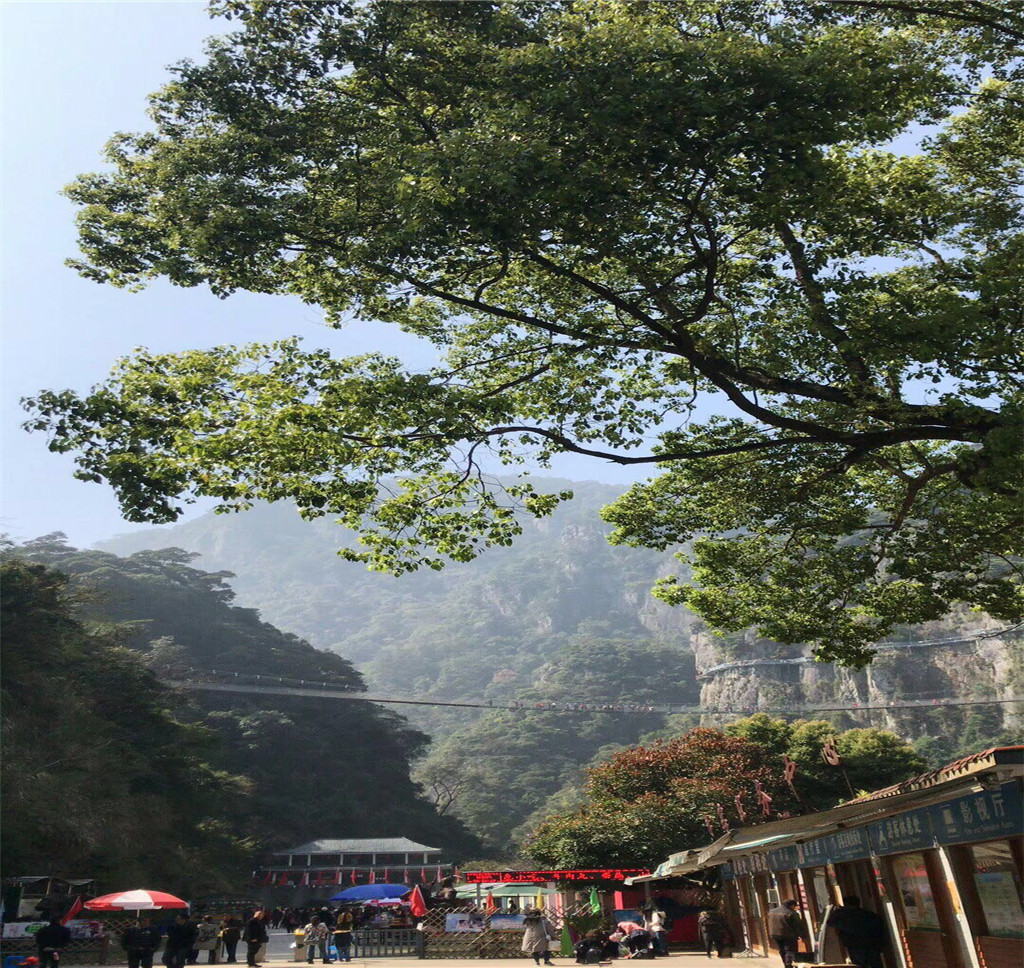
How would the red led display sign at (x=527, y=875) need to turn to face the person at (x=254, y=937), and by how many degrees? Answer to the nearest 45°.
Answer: approximately 45° to its right

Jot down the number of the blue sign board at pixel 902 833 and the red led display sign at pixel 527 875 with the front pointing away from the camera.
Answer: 0

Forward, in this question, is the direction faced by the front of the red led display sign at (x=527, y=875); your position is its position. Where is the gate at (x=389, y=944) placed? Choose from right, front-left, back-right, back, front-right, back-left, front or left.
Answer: right

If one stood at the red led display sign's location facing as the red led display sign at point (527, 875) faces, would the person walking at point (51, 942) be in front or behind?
in front

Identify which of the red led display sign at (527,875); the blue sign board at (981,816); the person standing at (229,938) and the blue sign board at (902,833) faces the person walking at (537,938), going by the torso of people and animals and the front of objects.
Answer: the red led display sign

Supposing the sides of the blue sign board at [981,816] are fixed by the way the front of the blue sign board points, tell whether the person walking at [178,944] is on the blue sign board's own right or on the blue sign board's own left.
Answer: on the blue sign board's own right
